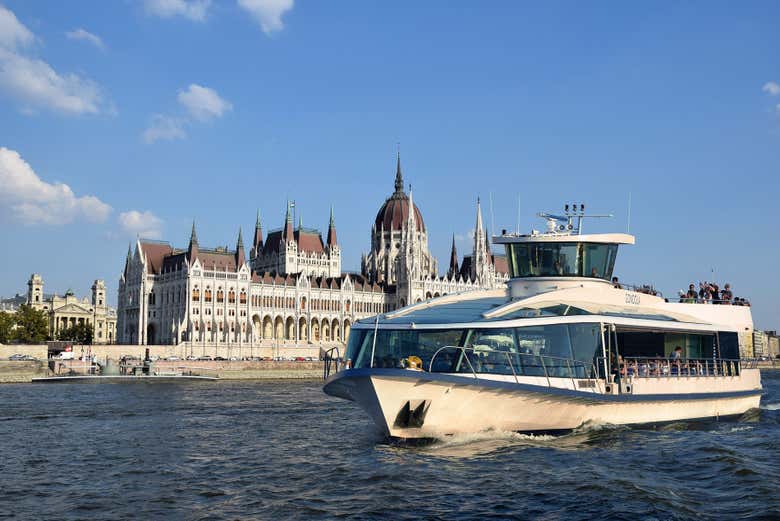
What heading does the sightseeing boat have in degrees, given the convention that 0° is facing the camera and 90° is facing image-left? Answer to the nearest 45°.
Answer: approximately 45°
